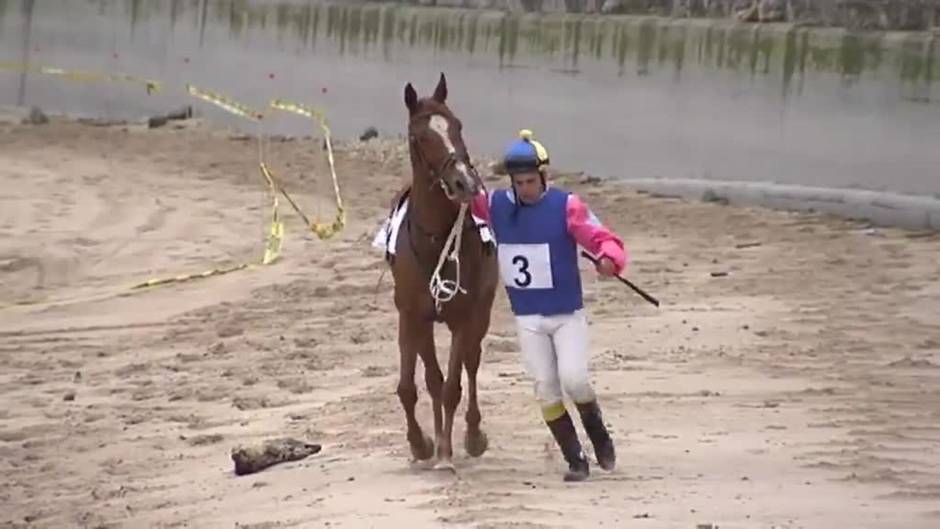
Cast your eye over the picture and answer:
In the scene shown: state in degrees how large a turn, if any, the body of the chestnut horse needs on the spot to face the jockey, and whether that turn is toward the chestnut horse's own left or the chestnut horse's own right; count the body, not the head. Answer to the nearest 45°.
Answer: approximately 45° to the chestnut horse's own left

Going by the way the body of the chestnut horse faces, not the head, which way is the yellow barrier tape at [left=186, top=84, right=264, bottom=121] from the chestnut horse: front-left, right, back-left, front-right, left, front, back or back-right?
back

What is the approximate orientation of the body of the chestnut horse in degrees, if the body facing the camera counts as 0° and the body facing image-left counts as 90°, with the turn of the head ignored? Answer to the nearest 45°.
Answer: approximately 0°

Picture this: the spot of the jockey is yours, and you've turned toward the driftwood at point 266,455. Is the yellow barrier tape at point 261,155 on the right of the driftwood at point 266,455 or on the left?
right

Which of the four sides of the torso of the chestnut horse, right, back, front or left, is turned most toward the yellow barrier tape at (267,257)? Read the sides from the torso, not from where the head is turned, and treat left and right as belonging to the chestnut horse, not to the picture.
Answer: back

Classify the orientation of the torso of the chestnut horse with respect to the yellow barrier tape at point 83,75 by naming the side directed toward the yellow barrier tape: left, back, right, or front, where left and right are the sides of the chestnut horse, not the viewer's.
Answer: back

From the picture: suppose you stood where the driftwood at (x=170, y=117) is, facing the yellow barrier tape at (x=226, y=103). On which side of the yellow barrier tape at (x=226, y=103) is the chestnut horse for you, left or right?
right

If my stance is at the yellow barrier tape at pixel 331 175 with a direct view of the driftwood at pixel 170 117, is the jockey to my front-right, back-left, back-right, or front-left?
back-left

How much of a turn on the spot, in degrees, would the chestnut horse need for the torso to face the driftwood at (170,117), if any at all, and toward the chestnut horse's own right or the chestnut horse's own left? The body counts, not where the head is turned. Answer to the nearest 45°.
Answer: approximately 180°

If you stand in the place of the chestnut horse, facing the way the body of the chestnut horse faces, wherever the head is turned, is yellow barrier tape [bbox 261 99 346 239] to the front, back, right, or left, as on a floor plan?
back

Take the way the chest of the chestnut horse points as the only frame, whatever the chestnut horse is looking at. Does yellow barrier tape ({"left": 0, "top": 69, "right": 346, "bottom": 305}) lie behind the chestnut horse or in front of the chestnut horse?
behind

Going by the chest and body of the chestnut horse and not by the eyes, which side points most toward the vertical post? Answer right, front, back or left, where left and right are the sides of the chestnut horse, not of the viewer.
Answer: back
